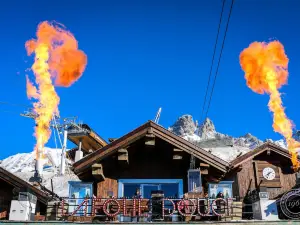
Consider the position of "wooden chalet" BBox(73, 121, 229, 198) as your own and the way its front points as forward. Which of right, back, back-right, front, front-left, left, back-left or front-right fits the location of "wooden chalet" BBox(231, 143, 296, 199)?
back-left

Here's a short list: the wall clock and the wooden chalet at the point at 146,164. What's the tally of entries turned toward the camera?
2

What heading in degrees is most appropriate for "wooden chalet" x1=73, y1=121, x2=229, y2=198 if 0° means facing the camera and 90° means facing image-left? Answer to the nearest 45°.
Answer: approximately 0°

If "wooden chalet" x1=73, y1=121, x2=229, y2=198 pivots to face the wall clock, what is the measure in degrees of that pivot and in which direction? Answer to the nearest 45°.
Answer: approximately 135° to its left

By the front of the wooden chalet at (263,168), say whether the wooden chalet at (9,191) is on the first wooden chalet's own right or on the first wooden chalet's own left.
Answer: on the first wooden chalet's own right

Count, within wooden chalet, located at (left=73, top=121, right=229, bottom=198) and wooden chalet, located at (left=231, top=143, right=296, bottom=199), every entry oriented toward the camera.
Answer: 2

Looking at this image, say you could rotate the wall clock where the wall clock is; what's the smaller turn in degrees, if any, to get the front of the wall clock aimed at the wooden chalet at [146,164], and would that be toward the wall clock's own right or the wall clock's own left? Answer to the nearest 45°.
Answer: approximately 45° to the wall clock's own right

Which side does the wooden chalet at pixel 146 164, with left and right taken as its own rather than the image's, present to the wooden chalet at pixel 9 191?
right

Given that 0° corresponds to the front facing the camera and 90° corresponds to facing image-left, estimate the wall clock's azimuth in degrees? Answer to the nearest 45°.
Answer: approximately 0°
